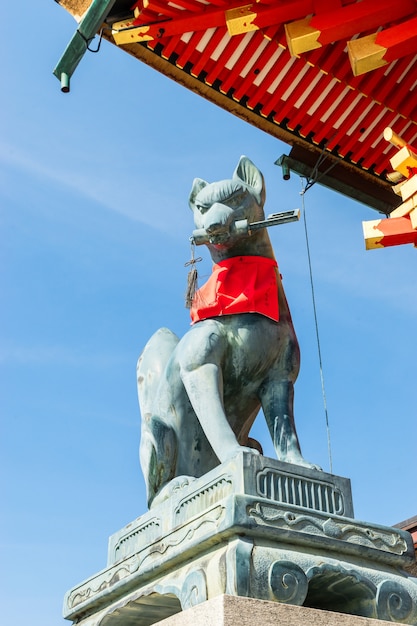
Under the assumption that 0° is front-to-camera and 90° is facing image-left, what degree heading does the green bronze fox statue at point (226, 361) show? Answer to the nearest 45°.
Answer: approximately 315°
